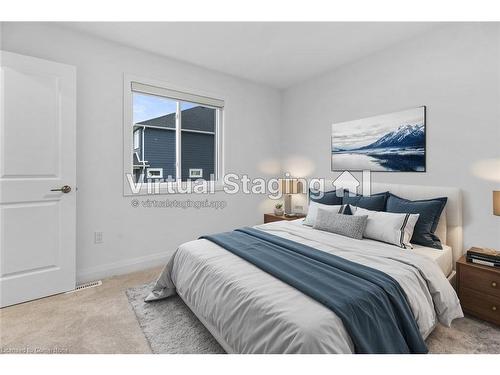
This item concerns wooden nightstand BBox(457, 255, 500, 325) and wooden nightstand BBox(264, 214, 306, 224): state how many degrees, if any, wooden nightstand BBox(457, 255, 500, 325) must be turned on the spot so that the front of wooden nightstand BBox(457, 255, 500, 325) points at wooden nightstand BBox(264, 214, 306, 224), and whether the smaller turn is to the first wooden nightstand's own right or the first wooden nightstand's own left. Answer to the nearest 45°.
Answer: approximately 45° to the first wooden nightstand's own right

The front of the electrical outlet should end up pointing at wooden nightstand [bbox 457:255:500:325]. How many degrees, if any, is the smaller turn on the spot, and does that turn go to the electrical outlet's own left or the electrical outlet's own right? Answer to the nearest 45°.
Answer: approximately 45° to the electrical outlet's own left

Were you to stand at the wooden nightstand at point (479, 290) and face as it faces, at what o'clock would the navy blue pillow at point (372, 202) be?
The navy blue pillow is roughly at 2 o'clock from the wooden nightstand.

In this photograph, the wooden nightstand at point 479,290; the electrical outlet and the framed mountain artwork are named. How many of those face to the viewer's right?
0

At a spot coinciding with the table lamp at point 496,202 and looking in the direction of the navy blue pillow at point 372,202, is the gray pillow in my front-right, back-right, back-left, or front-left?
front-left

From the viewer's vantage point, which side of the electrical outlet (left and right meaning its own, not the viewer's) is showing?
front

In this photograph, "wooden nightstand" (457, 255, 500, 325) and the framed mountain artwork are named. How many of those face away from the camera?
0

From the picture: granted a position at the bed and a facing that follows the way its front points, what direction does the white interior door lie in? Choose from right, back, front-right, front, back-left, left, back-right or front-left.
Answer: front-right

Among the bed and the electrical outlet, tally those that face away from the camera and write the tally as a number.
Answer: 0

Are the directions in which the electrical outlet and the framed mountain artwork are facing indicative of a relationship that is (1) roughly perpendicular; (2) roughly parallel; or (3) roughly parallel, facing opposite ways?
roughly perpendicular

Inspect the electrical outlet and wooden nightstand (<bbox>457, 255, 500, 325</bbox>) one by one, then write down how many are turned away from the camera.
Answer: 0

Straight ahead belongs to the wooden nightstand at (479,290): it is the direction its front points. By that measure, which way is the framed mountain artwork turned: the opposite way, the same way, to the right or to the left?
the same way

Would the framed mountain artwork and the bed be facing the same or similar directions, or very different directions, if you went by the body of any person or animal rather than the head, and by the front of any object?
same or similar directions

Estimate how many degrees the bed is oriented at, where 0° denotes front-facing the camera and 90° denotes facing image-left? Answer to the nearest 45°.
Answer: approximately 45°

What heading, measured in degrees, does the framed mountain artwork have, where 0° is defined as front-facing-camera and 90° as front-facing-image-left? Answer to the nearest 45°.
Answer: approximately 45°

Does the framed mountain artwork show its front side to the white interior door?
yes
